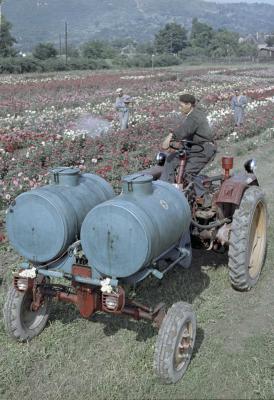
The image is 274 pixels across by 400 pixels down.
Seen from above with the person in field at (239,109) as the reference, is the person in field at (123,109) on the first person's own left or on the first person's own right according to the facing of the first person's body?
on the first person's own right

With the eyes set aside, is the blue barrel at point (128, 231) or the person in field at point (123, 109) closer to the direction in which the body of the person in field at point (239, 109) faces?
the blue barrel

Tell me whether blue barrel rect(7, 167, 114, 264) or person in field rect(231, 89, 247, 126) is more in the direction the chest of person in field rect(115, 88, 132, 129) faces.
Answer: the blue barrel

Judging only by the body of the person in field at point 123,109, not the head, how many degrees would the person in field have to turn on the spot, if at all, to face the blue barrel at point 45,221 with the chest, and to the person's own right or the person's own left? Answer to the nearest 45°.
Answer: approximately 45° to the person's own left

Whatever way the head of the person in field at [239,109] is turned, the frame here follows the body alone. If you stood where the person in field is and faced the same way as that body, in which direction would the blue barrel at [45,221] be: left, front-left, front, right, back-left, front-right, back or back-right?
front

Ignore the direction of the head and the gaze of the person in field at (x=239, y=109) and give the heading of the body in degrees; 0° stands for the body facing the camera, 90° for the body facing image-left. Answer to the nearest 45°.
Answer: approximately 0°

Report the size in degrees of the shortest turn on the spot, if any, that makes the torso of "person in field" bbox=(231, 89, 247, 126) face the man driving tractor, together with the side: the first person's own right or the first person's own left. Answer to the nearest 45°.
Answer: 0° — they already face them

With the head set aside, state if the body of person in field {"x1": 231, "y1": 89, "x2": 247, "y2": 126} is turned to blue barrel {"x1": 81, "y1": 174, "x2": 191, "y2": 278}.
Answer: yes

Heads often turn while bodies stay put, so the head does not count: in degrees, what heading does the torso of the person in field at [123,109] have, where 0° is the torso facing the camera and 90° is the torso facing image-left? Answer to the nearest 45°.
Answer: approximately 45°

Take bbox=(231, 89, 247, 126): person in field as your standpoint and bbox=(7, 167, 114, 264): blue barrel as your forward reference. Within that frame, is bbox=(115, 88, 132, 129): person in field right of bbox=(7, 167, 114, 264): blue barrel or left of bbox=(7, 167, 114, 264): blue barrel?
right

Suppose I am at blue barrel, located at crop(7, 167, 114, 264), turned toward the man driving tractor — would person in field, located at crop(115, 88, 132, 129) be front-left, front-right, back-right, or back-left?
front-left

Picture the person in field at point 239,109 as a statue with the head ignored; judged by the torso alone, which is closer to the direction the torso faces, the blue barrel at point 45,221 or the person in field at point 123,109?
the blue barrel

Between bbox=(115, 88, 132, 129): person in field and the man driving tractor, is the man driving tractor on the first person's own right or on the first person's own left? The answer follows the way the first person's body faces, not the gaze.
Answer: on the first person's own left

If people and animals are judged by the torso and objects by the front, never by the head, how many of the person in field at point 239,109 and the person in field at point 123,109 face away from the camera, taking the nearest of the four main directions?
0
